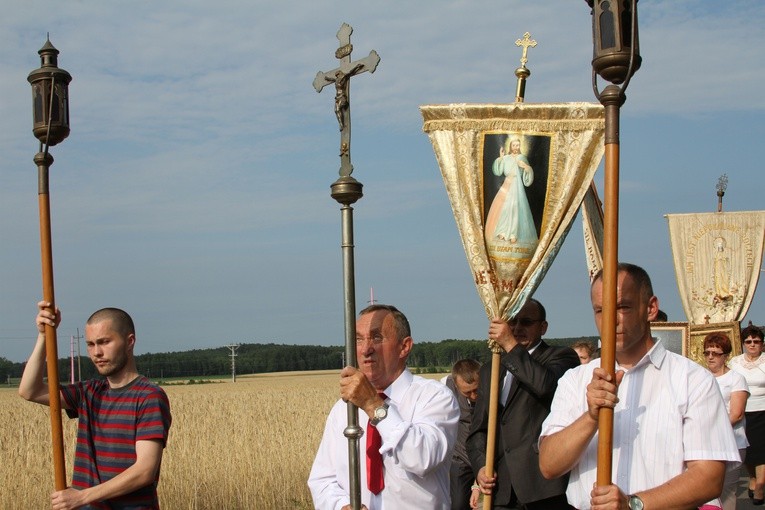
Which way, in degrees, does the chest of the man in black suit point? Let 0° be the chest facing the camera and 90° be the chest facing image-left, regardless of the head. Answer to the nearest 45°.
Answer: approximately 45°

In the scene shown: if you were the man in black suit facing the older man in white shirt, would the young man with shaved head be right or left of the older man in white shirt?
right

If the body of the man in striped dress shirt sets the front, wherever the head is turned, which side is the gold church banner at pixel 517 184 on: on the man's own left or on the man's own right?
on the man's own right

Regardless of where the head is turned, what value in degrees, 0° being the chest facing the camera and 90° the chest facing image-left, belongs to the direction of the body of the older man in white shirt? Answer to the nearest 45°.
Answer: approximately 45°

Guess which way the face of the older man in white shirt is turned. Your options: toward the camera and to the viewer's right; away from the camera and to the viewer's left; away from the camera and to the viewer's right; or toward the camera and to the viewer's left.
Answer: toward the camera and to the viewer's left

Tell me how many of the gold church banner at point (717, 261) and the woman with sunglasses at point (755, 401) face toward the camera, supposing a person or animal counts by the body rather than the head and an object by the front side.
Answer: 2

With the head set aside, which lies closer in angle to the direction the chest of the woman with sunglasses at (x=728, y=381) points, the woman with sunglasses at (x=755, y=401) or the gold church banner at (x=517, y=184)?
the gold church banner

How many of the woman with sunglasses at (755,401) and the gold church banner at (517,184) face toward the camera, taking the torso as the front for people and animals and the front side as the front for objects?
2
